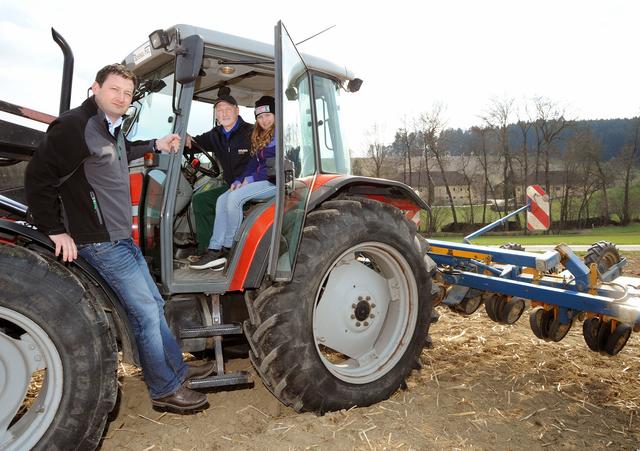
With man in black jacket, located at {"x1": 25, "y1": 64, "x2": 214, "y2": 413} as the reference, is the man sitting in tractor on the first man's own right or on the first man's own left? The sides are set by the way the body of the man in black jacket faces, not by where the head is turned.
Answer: on the first man's own left

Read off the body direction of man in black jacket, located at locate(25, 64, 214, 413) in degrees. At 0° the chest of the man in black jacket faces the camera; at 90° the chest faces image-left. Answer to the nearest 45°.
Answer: approximately 315°

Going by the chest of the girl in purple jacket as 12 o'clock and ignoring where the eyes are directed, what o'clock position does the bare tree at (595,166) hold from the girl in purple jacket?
The bare tree is roughly at 6 o'clock from the girl in purple jacket.

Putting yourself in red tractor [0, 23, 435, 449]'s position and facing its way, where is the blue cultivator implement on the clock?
The blue cultivator implement is roughly at 7 o'clock from the red tractor.

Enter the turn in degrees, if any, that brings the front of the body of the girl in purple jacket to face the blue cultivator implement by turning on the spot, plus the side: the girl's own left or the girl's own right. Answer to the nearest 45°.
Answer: approximately 135° to the girl's own left

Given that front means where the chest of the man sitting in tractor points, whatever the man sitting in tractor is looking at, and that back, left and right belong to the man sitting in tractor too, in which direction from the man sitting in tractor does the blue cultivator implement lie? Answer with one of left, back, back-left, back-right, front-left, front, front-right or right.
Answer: back-left

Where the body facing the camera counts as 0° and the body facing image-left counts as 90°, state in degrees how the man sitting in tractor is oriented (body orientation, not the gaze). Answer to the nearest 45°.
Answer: approximately 45°

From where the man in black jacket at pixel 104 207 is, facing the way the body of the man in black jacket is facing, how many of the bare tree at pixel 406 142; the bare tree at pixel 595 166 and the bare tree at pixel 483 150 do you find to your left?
3
